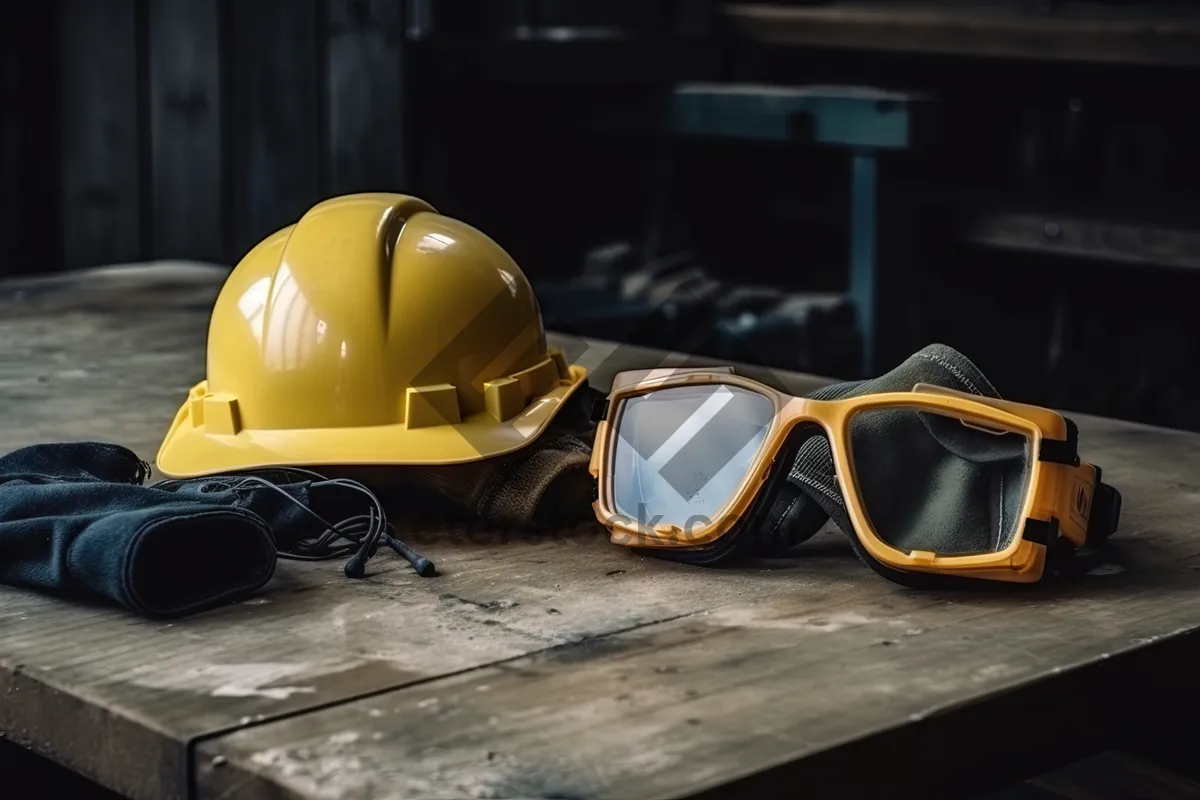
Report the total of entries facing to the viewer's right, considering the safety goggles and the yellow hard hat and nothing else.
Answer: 0

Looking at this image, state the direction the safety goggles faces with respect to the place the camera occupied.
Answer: facing the viewer and to the left of the viewer

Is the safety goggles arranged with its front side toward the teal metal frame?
no

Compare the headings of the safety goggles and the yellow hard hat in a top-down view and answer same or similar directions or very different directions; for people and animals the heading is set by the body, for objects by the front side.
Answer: same or similar directions
